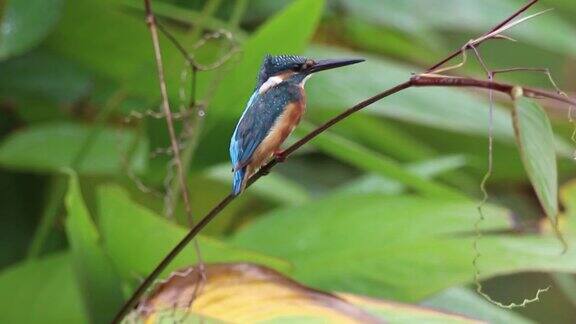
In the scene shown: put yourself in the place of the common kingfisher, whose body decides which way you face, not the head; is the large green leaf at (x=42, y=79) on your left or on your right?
on your left

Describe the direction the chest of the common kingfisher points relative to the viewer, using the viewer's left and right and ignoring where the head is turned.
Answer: facing to the right of the viewer
